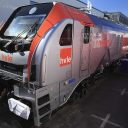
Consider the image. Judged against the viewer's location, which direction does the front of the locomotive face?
facing the viewer and to the left of the viewer
